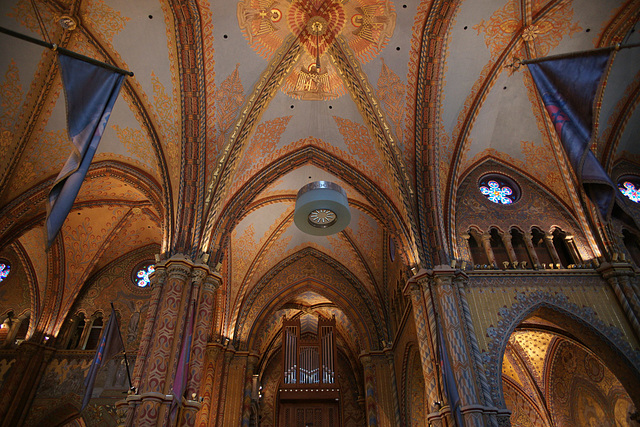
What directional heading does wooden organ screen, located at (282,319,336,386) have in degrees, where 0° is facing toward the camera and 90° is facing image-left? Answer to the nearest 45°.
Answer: approximately 0°

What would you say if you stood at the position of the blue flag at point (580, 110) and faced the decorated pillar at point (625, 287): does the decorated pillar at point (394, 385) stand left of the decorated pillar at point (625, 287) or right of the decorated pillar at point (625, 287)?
left

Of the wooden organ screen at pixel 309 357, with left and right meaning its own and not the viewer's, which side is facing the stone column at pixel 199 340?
front

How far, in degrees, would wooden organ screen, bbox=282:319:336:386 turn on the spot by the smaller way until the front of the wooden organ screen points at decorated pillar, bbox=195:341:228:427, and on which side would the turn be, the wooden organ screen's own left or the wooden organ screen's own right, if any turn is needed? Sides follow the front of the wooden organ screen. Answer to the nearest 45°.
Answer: approximately 45° to the wooden organ screen's own right

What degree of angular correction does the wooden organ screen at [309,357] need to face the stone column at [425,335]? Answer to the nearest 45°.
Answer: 0° — it already faces it

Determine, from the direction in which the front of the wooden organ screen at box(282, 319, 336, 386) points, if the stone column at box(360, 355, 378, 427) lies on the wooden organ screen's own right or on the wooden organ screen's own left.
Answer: on the wooden organ screen's own left

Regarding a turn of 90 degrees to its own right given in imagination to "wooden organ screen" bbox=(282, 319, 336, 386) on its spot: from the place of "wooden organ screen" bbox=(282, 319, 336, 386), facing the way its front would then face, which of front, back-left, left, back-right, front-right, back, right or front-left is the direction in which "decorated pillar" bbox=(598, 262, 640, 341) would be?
back-left

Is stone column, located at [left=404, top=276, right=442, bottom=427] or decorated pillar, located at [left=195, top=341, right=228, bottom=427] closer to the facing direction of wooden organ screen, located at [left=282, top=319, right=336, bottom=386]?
the stone column

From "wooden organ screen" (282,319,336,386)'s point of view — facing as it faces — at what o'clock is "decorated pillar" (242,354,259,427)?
The decorated pillar is roughly at 2 o'clock from the wooden organ screen.

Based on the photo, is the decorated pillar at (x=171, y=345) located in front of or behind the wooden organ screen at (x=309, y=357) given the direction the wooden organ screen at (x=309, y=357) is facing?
in front

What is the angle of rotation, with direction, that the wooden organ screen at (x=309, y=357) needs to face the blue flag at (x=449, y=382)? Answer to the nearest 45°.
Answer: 0° — it already faces it
